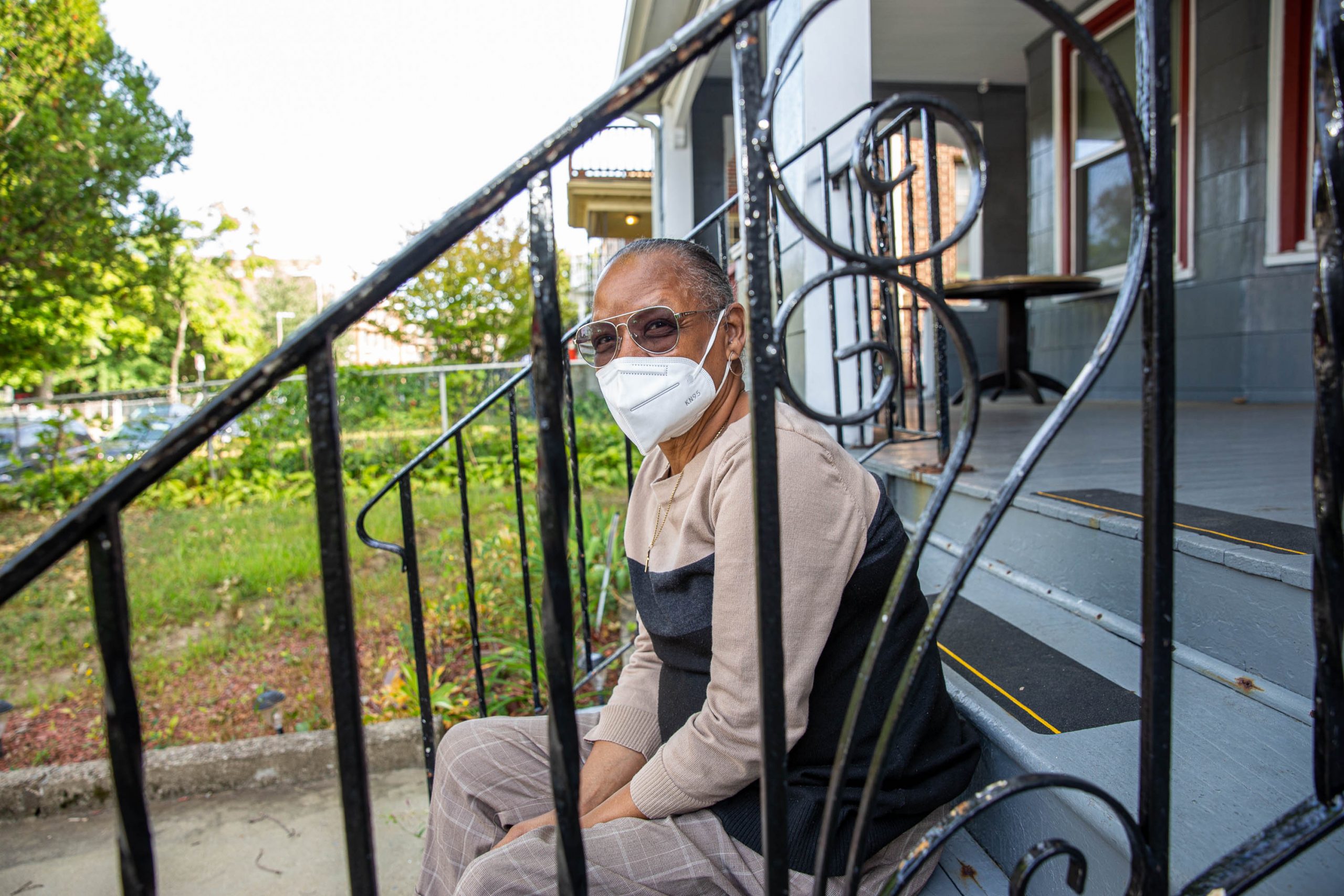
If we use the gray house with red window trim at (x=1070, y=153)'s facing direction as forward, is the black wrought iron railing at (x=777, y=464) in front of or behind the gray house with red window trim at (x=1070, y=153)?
in front

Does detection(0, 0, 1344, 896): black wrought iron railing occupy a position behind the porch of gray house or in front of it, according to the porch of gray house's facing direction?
in front

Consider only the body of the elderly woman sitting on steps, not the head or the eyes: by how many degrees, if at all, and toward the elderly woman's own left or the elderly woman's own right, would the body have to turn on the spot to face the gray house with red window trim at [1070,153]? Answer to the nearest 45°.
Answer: approximately 180°

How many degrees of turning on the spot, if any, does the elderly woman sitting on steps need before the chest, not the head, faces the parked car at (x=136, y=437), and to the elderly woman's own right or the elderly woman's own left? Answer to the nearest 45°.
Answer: approximately 90° to the elderly woman's own right

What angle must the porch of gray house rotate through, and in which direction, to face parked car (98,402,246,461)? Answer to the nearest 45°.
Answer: approximately 45° to its right

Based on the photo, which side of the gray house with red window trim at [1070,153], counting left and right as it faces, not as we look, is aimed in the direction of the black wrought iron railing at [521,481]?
front

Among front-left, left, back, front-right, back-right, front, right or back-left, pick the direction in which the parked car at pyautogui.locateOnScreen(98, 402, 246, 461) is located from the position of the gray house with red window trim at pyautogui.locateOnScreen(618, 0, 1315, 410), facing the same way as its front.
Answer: front-right

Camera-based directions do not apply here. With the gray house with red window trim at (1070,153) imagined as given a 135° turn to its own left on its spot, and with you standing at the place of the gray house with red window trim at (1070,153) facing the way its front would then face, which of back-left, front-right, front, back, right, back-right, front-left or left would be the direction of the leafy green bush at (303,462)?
back

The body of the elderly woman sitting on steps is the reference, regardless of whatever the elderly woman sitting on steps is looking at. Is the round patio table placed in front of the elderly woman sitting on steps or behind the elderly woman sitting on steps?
behind

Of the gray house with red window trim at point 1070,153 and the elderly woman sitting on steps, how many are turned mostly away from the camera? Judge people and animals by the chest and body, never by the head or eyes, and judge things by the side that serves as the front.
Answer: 0

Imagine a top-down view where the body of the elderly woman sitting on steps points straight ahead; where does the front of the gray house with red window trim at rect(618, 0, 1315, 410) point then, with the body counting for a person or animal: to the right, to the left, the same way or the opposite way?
the same way

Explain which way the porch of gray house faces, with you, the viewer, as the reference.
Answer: facing the viewer and to the left of the viewer
